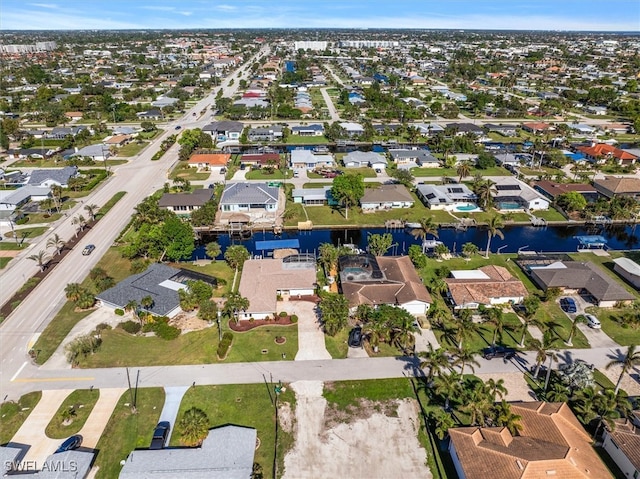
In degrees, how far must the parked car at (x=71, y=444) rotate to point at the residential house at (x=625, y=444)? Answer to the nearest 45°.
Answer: approximately 90° to its left

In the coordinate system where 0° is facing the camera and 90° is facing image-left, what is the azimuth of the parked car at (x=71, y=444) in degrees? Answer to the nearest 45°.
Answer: approximately 45°

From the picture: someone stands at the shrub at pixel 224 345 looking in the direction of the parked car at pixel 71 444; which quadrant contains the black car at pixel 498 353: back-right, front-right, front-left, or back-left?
back-left

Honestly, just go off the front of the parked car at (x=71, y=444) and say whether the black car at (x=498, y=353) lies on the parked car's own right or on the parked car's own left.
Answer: on the parked car's own left

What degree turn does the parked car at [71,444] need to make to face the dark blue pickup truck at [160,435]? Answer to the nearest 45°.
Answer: approximately 90° to its left

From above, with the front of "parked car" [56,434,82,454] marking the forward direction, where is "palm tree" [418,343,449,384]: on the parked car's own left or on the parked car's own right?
on the parked car's own left

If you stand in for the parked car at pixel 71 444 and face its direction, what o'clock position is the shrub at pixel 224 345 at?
The shrub is roughly at 7 o'clock from the parked car.

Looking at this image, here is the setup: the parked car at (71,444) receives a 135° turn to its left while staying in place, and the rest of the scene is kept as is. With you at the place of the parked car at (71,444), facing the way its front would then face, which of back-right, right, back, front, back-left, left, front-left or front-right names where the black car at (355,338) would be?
front
